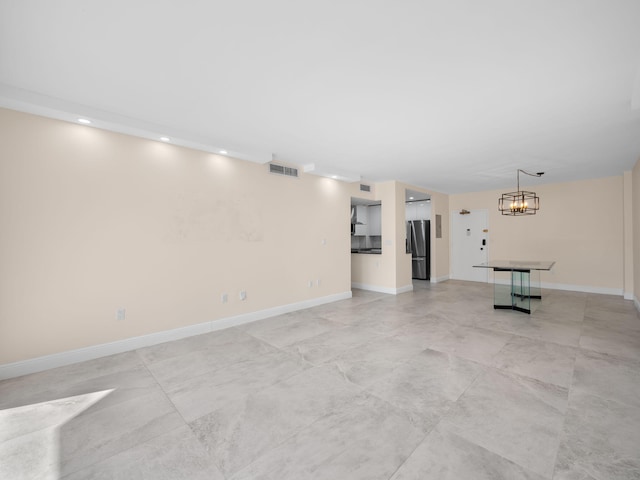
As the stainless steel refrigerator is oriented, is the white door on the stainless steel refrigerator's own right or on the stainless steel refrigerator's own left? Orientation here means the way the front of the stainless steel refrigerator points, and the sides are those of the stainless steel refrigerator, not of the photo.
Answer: on the stainless steel refrigerator's own left

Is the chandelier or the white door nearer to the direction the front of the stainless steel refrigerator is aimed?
the chandelier

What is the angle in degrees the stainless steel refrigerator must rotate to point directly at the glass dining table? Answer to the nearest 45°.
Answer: approximately 45° to its left

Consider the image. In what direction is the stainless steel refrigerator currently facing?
toward the camera

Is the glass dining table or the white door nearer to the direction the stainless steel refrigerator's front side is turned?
the glass dining table

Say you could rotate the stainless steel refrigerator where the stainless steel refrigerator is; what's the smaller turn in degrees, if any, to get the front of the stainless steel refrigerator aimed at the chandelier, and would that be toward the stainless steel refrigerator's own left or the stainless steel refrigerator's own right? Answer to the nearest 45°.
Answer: approximately 45° to the stainless steel refrigerator's own left
